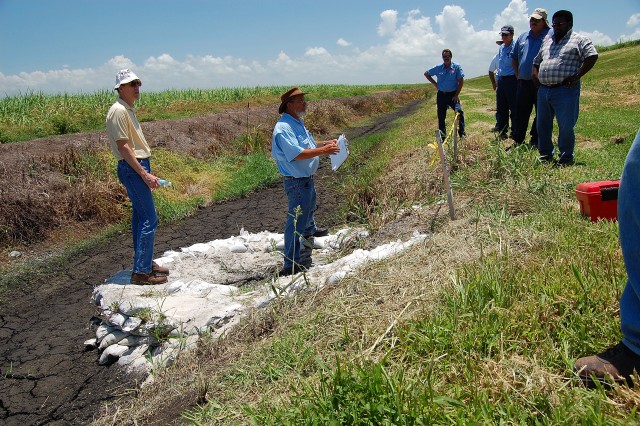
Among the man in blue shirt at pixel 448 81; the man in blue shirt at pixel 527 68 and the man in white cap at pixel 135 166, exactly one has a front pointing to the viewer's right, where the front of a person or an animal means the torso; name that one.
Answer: the man in white cap

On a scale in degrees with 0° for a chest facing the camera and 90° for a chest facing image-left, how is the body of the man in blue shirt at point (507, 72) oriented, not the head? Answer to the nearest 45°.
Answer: approximately 45°

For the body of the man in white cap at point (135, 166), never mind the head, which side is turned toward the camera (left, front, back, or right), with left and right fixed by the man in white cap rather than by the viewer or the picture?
right

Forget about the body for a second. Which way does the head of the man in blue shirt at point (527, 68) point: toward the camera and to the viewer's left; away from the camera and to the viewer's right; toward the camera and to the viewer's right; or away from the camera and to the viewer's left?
toward the camera and to the viewer's left

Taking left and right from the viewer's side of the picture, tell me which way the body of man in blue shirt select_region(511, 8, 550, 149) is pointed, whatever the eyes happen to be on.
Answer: facing the viewer and to the left of the viewer

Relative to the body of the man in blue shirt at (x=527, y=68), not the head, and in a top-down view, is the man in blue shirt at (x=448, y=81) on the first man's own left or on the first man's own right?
on the first man's own right

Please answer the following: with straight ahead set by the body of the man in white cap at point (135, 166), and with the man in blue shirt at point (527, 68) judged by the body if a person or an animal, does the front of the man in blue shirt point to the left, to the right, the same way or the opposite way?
the opposite way

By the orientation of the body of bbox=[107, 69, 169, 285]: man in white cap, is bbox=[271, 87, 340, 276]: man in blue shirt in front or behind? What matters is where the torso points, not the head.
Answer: in front

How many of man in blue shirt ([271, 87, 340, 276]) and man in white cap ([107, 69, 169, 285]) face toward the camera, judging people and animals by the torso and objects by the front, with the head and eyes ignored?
0

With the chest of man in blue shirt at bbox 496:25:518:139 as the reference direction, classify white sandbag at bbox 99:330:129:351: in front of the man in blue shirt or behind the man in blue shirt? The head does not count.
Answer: in front

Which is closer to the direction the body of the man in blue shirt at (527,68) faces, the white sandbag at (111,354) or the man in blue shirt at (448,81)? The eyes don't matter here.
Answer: the white sandbag

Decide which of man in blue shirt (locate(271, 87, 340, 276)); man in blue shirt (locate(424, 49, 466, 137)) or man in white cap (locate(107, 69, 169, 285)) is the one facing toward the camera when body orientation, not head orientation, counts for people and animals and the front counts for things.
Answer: man in blue shirt (locate(424, 49, 466, 137))
